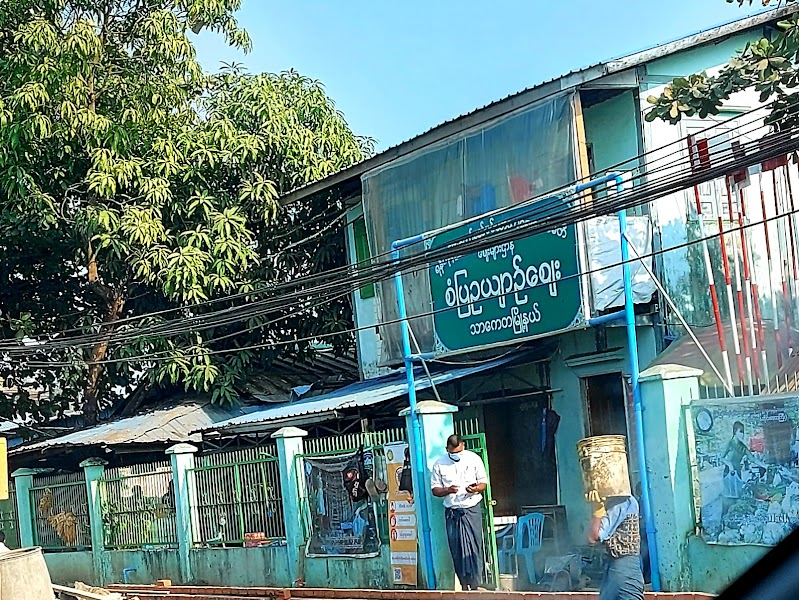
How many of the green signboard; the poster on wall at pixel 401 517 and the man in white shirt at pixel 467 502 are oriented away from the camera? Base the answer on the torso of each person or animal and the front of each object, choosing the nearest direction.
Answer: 0

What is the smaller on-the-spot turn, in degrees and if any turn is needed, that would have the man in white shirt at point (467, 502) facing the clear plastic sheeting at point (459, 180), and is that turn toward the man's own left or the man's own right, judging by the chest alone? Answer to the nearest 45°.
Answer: approximately 180°

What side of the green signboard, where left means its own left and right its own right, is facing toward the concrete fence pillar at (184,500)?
right

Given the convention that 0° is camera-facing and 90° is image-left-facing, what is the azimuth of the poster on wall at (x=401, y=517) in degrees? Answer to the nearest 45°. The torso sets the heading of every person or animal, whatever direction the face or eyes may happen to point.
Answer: approximately 45°

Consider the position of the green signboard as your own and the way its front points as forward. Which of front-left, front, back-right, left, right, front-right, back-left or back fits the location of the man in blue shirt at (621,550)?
front-left

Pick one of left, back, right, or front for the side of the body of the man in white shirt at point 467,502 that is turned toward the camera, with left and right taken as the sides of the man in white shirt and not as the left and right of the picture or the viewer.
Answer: front

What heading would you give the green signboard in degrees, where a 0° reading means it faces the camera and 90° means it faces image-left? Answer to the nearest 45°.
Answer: approximately 45°

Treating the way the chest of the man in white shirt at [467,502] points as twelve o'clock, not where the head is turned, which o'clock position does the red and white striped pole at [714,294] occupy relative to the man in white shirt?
The red and white striped pole is roughly at 9 o'clock from the man in white shirt.

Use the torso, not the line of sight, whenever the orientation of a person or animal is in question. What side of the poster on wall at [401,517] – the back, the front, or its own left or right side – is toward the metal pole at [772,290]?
left

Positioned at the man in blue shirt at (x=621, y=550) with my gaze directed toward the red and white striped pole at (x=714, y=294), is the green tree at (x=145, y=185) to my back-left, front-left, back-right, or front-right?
front-left
